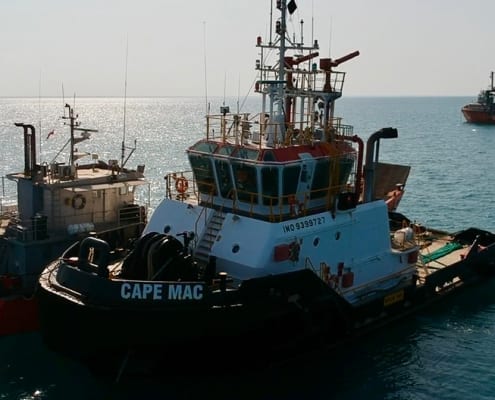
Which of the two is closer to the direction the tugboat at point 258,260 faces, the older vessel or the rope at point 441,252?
the older vessel

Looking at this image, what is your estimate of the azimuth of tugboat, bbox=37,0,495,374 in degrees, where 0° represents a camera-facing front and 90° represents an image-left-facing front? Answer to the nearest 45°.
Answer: approximately 45°

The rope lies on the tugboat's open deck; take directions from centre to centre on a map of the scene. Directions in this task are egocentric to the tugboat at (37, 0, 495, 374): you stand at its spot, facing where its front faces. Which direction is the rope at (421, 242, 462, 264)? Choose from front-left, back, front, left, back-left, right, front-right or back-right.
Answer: back
